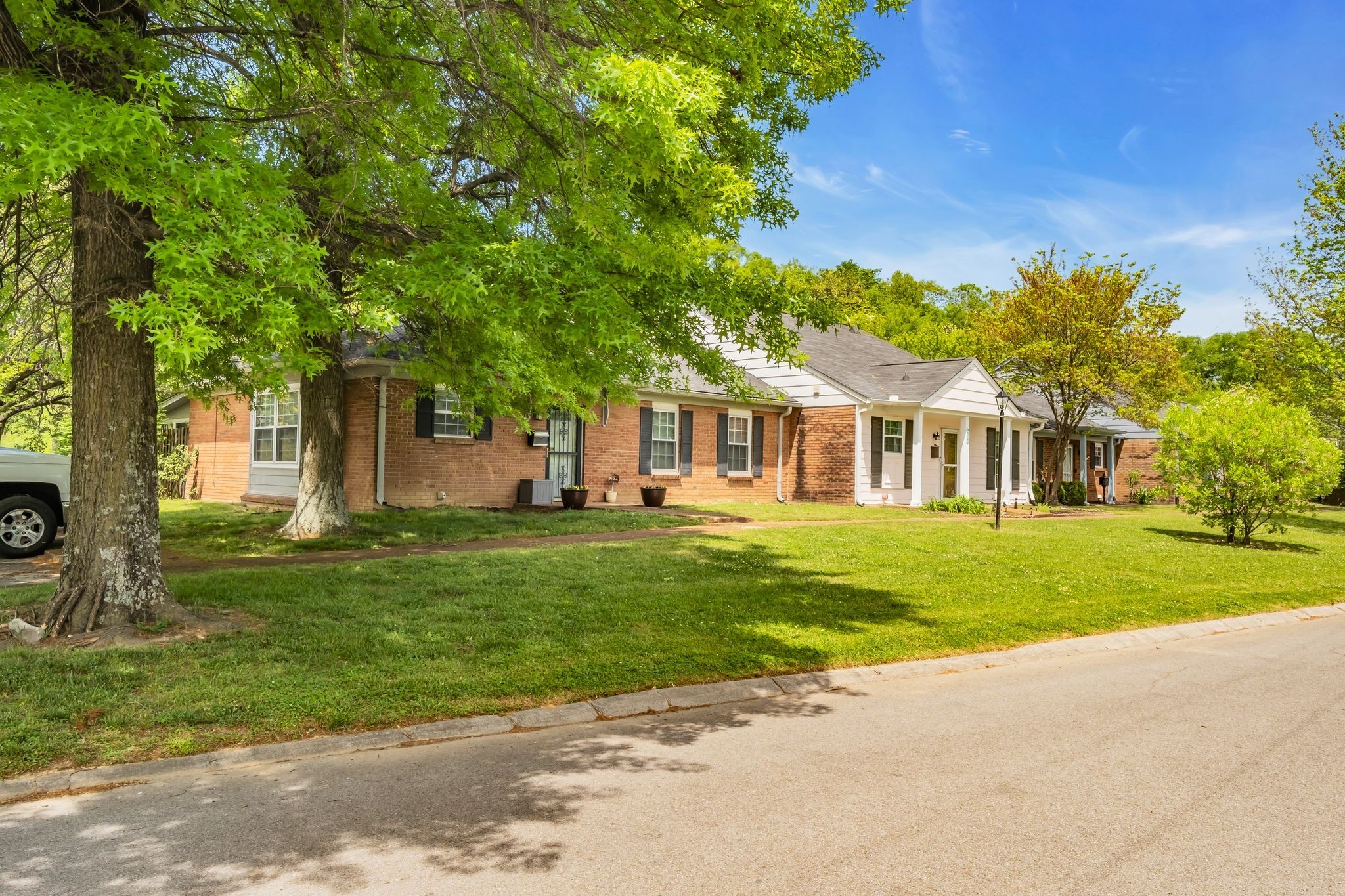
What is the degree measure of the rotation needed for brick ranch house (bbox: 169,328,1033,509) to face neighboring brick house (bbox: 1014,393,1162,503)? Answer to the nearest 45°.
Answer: approximately 90° to its left

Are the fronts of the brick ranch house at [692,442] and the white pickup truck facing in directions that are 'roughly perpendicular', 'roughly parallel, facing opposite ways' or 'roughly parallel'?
roughly perpendicular

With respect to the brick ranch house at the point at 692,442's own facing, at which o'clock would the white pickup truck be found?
The white pickup truck is roughly at 3 o'clock from the brick ranch house.

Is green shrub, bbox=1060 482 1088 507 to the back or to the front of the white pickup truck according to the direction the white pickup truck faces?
to the front

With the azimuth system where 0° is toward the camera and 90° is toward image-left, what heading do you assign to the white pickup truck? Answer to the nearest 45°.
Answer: approximately 270°

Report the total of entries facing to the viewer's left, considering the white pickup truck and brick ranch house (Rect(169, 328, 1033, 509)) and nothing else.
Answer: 0

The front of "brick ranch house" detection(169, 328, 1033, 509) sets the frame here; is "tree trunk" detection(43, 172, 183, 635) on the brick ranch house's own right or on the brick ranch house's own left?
on the brick ranch house's own right

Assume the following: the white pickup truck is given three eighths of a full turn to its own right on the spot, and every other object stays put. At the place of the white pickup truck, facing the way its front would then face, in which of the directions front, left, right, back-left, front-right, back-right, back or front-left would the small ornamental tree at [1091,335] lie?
back-left
